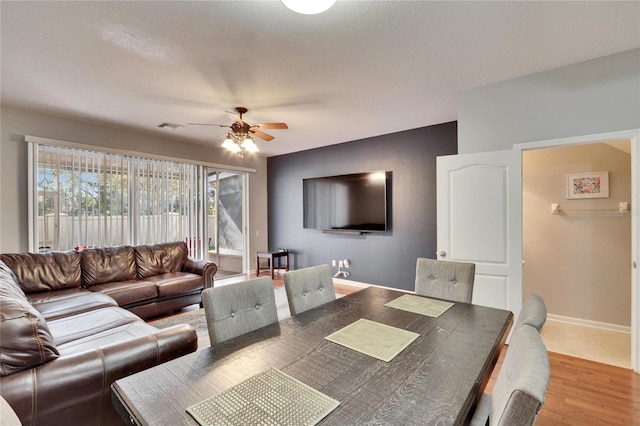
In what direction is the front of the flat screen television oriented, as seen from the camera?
facing the viewer and to the left of the viewer

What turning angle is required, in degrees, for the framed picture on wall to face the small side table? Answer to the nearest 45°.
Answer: approximately 90° to its right

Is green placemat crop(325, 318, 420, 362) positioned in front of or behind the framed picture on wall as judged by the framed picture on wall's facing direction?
in front

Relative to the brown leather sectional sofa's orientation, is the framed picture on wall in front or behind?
in front

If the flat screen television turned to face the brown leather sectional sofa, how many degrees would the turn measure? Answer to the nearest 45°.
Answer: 0° — it already faces it

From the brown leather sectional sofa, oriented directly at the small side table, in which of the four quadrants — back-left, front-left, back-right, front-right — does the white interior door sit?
front-right

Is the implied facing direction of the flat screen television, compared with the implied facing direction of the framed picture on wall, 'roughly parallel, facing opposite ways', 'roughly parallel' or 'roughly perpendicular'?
roughly parallel

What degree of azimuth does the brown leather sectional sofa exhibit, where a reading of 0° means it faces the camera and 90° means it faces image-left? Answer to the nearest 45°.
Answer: approximately 315°

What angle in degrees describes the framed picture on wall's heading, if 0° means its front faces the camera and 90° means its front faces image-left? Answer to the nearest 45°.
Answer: approximately 0°

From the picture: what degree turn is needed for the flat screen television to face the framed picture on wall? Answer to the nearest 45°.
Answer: approximately 90° to its left

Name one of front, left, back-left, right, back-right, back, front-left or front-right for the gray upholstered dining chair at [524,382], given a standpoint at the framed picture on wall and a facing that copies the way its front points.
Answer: front

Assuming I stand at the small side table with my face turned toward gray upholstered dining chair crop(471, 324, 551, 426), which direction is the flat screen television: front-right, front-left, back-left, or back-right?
front-left

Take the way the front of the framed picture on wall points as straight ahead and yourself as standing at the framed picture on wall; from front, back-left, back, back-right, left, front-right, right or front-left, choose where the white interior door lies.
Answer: front-right

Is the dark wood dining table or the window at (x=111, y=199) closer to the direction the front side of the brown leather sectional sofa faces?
the dark wood dining table

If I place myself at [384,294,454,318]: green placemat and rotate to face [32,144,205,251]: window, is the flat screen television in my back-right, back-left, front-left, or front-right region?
front-right
